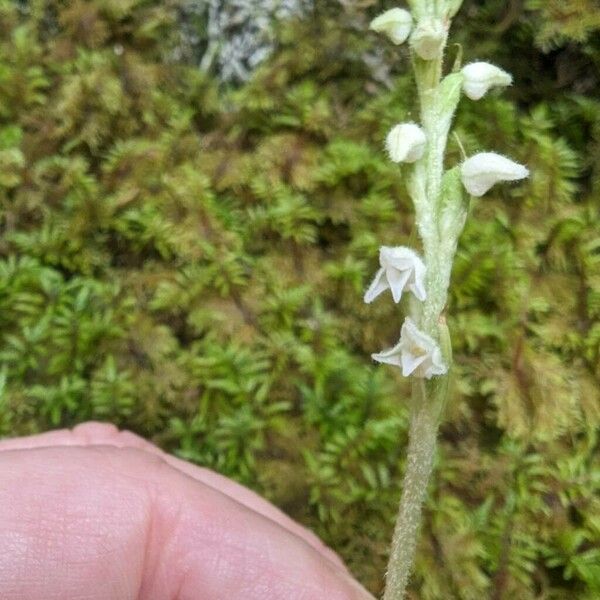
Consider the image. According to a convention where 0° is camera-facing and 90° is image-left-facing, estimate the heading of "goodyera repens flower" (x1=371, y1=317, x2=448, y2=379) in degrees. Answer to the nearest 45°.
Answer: approximately 45°
